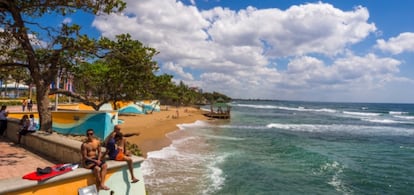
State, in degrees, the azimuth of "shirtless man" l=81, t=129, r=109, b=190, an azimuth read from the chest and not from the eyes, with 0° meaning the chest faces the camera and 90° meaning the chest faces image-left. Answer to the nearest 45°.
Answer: approximately 315°
